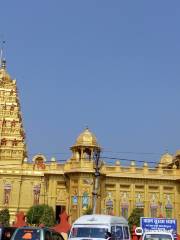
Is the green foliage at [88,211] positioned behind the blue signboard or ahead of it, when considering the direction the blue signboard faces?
behind

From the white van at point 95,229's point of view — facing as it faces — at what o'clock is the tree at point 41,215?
The tree is roughly at 4 o'clock from the white van.

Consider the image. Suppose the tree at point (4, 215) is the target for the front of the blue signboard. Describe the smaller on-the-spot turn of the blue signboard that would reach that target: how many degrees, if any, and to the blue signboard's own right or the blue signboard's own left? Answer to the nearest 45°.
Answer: approximately 135° to the blue signboard's own right

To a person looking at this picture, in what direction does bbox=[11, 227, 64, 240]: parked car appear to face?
facing away from the viewer and to the right of the viewer

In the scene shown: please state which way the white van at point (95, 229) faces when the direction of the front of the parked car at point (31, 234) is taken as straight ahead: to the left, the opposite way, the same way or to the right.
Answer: the opposite way

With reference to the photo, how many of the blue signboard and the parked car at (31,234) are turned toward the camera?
1

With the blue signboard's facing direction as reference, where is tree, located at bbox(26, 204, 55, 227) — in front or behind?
behind
